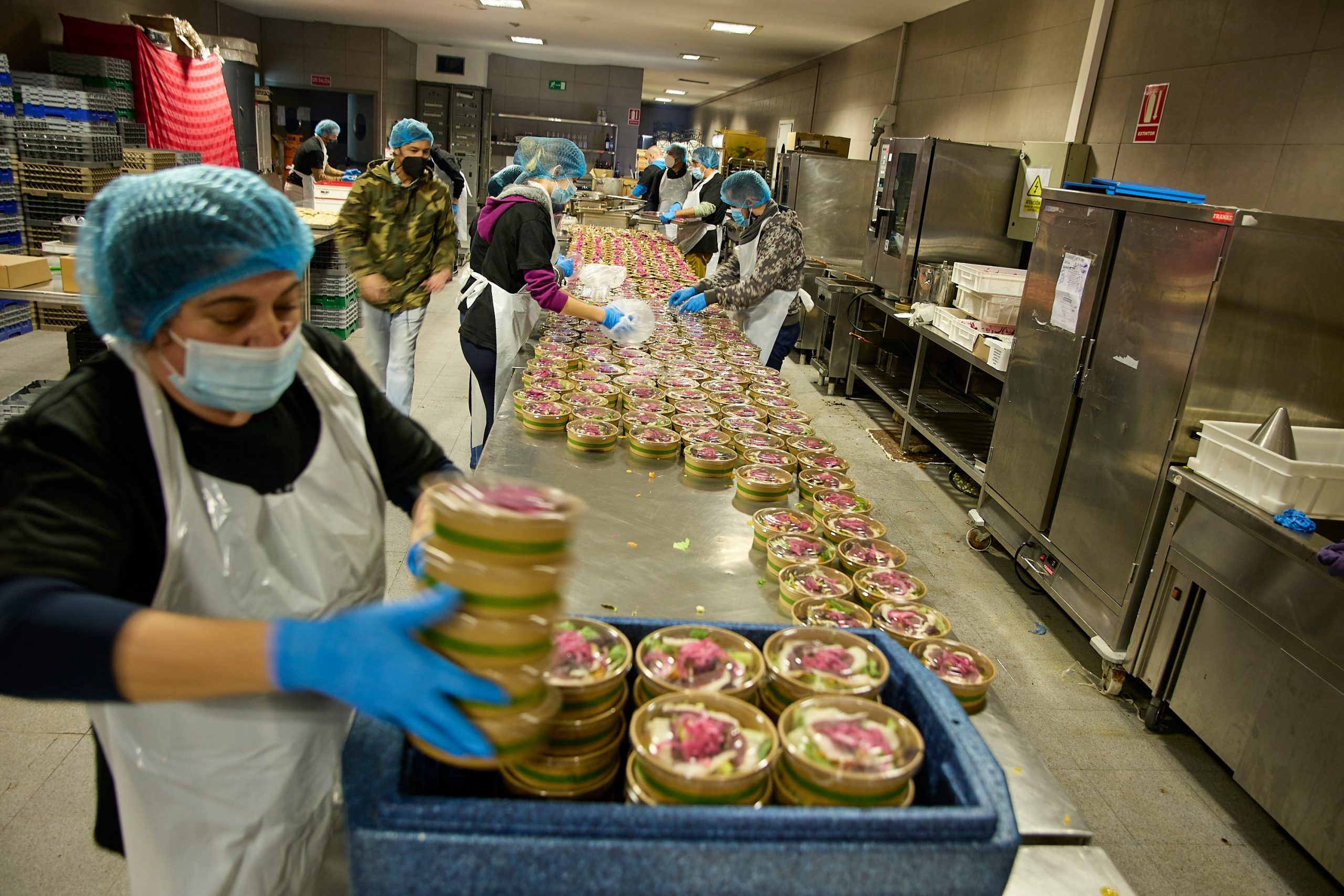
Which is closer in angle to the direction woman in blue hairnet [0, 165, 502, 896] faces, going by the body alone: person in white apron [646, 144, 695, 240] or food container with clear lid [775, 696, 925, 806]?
the food container with clear lid

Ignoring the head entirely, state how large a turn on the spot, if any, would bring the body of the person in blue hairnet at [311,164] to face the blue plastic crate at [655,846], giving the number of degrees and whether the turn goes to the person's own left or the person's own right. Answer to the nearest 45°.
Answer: approximately 90° to the person's own right

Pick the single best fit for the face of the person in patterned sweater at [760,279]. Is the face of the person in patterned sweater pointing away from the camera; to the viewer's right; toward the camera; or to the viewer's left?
to the viewer's left

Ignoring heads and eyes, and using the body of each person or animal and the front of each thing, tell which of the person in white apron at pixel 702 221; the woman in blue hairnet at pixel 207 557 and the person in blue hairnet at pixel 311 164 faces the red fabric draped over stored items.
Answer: the person in white apron

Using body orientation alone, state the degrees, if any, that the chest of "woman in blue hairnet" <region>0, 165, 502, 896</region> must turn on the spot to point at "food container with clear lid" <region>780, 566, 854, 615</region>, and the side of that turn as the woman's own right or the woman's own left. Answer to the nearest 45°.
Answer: approximately 45° to the woman's own left

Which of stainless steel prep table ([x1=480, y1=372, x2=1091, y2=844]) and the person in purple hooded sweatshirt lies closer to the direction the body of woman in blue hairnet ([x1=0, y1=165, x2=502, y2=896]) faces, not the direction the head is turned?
the stainless steel prep table

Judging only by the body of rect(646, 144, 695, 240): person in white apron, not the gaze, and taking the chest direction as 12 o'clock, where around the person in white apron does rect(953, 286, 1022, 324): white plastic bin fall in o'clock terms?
The white plastic bin is roughly at 10 o'clock from the person in white apron.

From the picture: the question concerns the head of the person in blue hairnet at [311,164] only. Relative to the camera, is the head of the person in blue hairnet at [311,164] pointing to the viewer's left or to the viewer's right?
to the viewer's right

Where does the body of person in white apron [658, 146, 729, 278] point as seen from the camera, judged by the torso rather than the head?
to the viewer's left

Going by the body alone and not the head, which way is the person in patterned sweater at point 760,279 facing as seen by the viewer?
to the viewer's left
